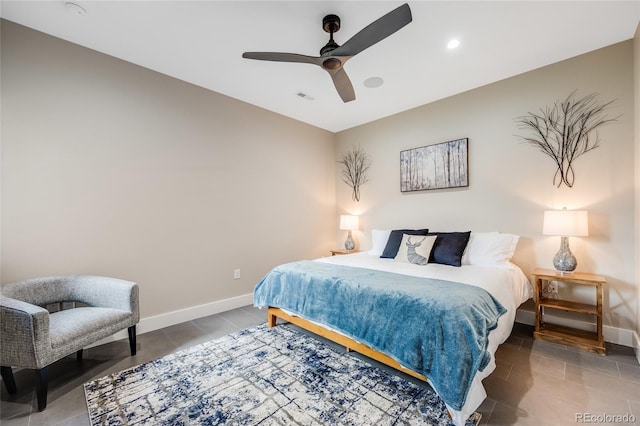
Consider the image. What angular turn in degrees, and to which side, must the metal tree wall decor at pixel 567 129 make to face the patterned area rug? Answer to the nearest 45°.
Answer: approximately 45° to its right

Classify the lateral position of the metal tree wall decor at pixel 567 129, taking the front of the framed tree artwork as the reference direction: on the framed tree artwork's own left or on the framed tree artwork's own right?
on the framed tree artwork's own left

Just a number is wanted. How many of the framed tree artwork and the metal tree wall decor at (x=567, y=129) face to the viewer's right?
0

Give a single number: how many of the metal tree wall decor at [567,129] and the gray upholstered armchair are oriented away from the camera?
0

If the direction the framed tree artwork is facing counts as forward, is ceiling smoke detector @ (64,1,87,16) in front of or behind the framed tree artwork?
in front

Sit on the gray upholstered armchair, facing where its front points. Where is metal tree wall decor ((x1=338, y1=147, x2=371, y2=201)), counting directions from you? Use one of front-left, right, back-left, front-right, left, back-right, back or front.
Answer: front-left
